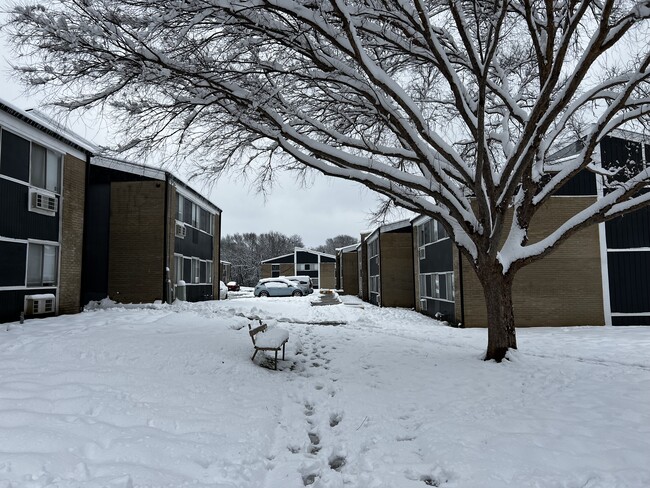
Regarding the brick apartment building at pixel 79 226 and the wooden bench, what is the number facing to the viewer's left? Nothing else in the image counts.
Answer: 0

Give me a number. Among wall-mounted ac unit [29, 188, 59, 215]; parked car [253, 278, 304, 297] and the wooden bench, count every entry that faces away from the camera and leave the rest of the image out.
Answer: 0

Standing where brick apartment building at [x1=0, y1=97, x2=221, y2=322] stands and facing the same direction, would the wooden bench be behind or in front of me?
in front

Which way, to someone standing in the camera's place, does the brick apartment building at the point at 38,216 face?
facing the viewer and to the right of the viewer

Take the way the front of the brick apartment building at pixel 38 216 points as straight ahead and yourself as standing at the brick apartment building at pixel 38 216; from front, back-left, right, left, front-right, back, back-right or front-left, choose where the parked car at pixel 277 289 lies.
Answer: left

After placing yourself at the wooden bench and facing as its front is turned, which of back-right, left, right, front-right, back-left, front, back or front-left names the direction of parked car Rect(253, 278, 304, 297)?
back-left

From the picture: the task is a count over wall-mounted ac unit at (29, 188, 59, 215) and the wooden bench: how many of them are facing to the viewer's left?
0

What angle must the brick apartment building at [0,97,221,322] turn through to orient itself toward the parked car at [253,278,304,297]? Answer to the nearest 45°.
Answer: approximately 90° to its left

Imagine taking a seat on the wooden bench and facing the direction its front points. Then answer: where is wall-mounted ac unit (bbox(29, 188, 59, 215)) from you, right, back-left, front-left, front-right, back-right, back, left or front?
back

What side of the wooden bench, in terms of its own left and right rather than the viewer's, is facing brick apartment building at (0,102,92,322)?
back

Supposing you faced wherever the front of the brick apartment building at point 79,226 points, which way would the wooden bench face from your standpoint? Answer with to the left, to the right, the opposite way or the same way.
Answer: the same way

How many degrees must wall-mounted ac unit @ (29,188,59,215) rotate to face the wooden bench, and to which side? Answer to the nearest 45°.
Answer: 0° — it already faces it
